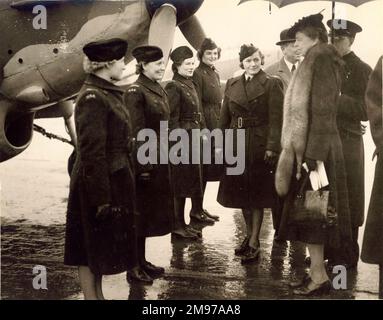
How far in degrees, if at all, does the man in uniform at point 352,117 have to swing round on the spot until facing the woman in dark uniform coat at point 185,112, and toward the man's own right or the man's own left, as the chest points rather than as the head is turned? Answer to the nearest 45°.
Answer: approximately 45° to the man's own right

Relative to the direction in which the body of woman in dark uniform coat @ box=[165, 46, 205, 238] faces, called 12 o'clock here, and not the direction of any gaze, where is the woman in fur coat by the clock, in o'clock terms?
The woman in fur coat is roughly at 12 o'clock from the woman in dark uniform coat.

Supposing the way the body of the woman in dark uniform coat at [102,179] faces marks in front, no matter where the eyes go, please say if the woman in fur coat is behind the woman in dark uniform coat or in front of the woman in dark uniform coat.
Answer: in front

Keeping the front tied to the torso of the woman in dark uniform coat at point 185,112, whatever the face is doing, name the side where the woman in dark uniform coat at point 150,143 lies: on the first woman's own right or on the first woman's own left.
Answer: on the first woman's own right

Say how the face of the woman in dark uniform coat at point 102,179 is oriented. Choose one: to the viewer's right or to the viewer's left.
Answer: to the viewer's right

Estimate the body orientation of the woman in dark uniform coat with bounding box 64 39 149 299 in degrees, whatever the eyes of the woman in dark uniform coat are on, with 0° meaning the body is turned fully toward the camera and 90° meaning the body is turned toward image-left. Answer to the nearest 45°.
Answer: approximately 270°

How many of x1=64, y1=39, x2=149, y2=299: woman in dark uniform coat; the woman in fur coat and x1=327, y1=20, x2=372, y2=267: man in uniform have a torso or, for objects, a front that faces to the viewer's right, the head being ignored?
1

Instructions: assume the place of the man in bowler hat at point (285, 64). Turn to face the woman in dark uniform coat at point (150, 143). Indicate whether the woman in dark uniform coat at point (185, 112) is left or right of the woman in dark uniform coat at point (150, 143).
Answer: right

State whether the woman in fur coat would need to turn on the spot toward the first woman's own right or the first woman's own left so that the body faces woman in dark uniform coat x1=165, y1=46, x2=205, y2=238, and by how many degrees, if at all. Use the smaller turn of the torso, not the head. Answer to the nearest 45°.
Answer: approximately 45° to the first woman's own right

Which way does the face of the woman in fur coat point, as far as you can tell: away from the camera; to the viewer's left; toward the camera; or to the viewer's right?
to the viewer's left

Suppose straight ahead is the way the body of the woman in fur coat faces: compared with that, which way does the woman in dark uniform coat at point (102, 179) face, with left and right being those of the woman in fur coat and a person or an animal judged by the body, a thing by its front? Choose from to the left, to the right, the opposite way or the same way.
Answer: the opposite way

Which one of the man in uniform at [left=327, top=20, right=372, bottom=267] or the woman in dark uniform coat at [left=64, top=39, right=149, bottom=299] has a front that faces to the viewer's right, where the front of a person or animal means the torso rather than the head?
the woman in dark uniform coat

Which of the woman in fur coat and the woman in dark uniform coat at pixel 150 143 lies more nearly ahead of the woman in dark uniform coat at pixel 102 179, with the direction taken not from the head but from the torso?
the woman in fur coat

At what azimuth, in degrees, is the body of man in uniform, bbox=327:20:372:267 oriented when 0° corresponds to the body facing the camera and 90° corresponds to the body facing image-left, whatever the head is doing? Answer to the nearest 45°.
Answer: approximately 45°

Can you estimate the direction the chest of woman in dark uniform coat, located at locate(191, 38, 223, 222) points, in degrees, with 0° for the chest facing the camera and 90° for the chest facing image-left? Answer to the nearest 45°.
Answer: approximately 315°

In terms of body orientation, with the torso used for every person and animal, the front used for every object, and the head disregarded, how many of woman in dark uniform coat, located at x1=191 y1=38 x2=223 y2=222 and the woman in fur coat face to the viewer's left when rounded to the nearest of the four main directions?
1

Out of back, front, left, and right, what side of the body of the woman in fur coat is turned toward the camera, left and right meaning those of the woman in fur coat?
left
